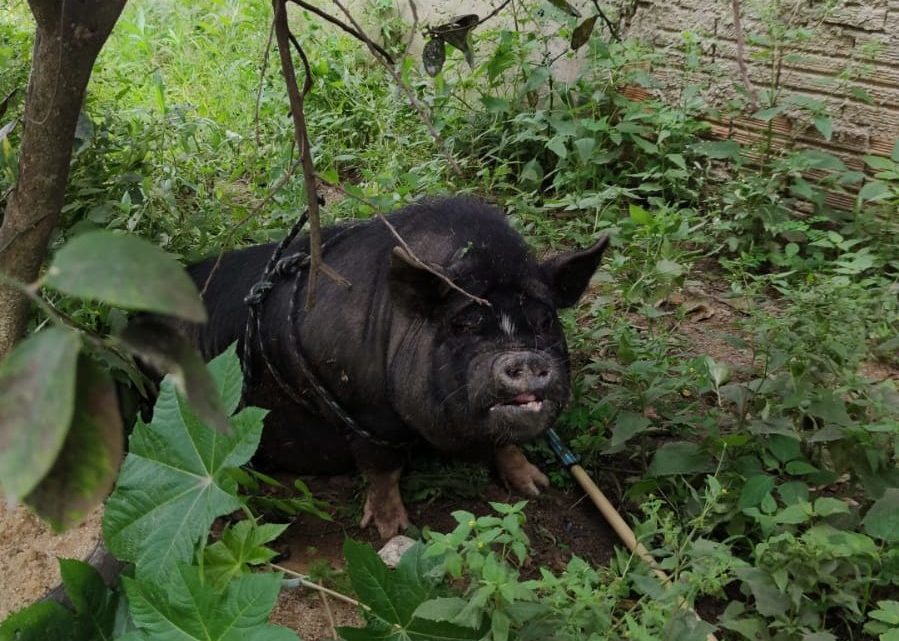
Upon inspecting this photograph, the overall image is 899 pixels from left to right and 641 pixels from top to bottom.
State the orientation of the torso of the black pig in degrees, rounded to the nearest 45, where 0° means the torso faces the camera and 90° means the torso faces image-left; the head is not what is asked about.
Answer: approximately 315°

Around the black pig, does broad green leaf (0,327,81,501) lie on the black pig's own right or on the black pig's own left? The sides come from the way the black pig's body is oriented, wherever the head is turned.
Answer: on the black pig's own right

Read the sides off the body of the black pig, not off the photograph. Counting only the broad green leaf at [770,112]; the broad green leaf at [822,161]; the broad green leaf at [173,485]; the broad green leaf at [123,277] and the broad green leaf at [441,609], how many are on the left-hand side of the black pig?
2

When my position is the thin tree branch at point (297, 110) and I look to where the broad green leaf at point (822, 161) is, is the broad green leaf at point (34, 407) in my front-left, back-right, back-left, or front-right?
back-right

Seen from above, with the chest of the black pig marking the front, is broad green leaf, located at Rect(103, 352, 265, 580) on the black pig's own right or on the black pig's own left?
on the black pig's own right

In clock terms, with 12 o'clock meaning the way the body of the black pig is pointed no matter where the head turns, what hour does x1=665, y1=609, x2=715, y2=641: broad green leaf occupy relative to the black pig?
The broad green leaf is roughly at 1 o'clock from the black pig.

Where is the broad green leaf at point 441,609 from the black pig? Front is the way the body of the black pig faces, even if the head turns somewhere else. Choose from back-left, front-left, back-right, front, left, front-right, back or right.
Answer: front-right

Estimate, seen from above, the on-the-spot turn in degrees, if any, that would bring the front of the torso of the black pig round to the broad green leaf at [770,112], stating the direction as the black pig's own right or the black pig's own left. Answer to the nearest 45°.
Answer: approximately 90° to the black pig's own left

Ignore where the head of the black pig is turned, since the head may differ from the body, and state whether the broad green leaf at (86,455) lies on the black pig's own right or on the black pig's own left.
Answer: on the black pig's own right

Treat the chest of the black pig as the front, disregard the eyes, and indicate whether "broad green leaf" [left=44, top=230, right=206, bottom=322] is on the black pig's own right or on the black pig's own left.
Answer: on the black pig's own right

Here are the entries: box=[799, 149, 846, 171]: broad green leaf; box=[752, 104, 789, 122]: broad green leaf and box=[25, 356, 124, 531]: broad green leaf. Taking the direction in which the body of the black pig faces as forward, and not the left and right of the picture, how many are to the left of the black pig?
2

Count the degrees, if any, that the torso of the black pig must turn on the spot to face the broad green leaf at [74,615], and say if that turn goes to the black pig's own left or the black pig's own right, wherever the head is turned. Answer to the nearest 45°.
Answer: approximately 90° to the black pig's own right

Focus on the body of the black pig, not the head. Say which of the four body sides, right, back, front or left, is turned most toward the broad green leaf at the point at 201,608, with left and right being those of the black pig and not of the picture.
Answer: right

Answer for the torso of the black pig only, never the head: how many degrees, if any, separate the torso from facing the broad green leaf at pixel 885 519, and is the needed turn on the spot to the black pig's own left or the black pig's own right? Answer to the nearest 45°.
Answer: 0° — it already faces it
